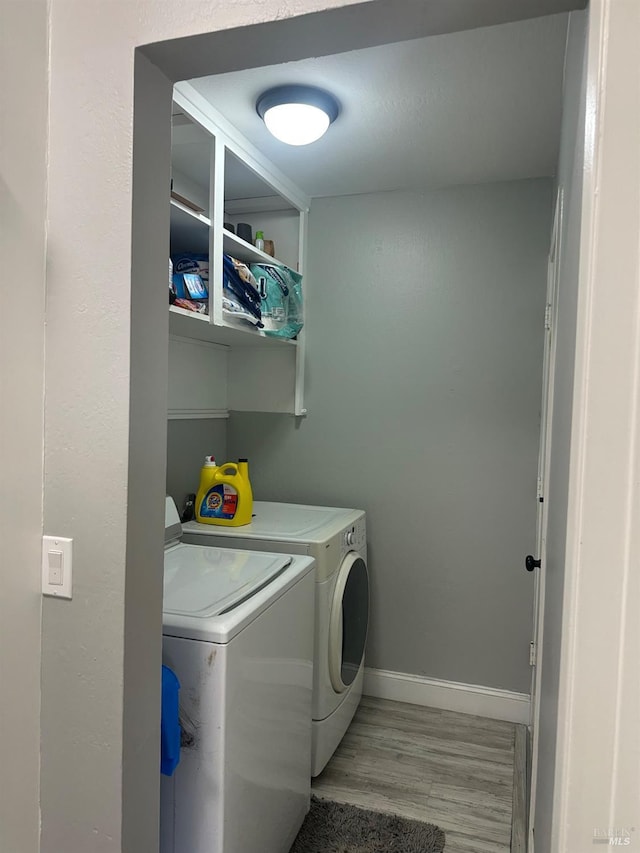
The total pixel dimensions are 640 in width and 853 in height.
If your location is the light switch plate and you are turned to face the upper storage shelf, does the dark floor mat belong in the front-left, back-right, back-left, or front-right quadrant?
front-right

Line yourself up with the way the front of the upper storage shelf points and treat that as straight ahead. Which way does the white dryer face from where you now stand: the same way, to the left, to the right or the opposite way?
the same way

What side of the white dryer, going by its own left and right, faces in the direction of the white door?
front

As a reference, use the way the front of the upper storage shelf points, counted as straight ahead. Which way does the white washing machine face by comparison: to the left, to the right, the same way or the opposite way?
the same way

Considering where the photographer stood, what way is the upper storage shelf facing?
facing the viewer and to the right of the viewer

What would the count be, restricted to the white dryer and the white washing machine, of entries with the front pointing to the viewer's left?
0

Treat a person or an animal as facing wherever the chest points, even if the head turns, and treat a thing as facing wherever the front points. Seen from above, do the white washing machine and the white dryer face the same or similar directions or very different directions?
same or similar directions

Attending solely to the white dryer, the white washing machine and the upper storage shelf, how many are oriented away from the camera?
0
